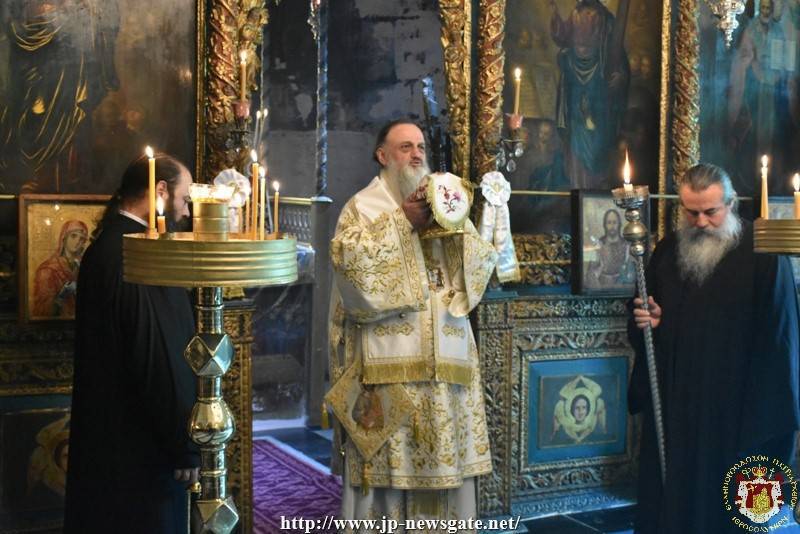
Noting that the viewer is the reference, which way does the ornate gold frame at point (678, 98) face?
facing the viewer

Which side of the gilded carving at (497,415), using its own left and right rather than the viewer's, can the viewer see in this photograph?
front

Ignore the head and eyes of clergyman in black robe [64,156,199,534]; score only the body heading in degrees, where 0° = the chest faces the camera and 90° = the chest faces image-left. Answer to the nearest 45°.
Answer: approximately 270°

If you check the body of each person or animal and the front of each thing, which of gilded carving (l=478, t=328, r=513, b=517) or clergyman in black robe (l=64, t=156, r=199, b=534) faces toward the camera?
the gilded carving

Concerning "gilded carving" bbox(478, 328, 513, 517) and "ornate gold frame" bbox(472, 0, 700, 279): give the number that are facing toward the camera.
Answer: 2

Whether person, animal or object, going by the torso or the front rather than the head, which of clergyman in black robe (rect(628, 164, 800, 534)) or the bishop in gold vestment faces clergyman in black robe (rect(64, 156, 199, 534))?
clergyman in black robe (rect(628, 164, 800, 534))

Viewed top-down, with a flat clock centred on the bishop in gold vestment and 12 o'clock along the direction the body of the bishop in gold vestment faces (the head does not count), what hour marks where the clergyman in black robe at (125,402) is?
The clergyman in black robe is roughly at 3 o'clock from the bishop in gold vestment.

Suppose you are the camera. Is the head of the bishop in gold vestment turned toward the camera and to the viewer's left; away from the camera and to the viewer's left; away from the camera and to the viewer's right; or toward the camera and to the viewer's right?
toward the camera and to the viewer's right

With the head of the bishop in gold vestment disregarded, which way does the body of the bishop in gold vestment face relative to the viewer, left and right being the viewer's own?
facing the viewer and to the right of the viewer

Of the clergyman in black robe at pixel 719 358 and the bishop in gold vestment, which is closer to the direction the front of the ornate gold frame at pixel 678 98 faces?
the clergyman in black robe

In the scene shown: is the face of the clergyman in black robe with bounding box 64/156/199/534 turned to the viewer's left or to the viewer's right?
to the viewer's right

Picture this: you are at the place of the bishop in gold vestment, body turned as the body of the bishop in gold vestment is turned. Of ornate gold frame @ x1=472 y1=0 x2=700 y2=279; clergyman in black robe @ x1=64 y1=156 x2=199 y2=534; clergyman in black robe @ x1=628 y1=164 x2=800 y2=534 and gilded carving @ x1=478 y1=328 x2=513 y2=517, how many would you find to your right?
1

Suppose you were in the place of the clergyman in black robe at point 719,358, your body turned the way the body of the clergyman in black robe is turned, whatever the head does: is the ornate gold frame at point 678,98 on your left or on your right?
on your right

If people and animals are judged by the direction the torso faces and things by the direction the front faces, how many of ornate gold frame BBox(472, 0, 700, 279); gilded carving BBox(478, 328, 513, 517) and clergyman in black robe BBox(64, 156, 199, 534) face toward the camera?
2

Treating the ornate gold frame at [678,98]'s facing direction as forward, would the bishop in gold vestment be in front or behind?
in front

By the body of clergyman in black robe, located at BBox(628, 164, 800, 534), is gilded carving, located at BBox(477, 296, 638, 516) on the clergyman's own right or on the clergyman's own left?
on the clergyman's own right
